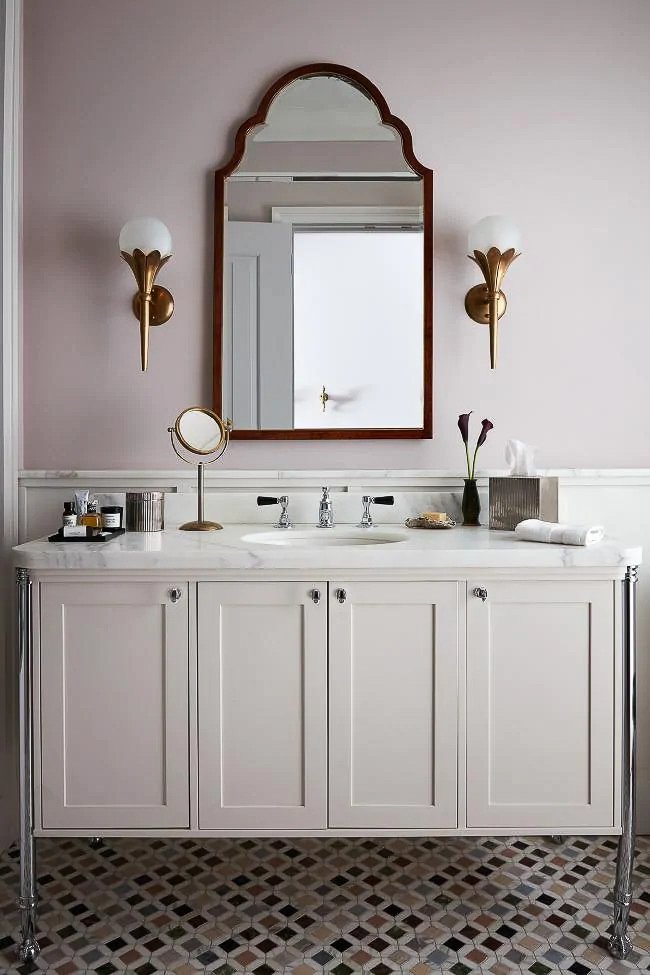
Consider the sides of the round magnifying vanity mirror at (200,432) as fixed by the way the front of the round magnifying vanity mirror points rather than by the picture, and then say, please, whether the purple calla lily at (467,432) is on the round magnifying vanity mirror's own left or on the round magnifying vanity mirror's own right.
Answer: on the round magnifying vanity mirror's own left

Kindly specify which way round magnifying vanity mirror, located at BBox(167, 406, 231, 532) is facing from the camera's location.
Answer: facing the viewer

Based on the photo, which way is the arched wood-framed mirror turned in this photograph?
toward the camera

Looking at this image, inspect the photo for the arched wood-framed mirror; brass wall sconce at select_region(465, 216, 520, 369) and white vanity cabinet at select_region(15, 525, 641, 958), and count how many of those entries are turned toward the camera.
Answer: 3

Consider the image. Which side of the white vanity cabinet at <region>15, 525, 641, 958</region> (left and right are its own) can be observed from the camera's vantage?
front
